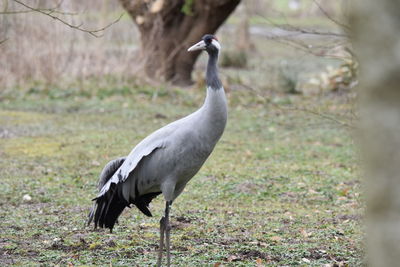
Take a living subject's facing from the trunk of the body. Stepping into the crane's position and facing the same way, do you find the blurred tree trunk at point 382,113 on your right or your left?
on your right

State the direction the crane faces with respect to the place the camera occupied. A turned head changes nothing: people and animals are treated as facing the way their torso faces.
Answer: facing to the right of the viewer

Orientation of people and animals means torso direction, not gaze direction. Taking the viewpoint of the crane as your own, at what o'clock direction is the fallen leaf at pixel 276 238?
The fallen leaf is roughly at 11 o'clock from the crane.

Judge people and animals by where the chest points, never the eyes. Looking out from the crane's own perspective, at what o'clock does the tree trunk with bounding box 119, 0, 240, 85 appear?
The tree trunk is roughly at 9 o'clock from the crane.

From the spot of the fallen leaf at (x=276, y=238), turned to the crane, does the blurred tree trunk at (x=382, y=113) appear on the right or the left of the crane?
left

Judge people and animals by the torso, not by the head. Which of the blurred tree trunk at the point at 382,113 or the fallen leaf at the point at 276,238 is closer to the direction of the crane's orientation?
the fallen leaf
